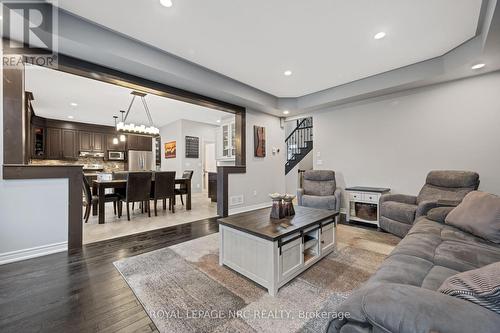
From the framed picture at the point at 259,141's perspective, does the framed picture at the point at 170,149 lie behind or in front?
behind

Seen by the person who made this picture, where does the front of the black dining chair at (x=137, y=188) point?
facing away from the viewer and to the left of the viewer

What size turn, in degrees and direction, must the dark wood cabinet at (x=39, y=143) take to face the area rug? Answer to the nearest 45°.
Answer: approximately 45° to its right

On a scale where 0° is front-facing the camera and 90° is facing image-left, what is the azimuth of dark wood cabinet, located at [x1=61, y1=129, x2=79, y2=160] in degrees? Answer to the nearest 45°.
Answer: approximately 0°

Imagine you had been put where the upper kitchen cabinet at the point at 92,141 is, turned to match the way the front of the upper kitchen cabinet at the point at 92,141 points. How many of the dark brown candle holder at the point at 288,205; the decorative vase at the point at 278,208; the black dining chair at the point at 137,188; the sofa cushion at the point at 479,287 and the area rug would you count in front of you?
5

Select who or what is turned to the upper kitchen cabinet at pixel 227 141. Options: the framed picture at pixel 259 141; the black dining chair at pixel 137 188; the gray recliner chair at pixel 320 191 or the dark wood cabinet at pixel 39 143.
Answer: the dark wood cabinet

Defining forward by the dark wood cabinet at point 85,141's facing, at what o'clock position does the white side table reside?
The white side table is roughly at 11 o'clock from the dark wood cabinet.

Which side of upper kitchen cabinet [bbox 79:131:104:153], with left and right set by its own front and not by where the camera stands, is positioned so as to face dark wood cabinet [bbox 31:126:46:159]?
right

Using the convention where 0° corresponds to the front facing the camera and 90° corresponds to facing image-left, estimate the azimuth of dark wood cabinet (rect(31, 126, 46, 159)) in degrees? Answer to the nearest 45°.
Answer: approximately 315°

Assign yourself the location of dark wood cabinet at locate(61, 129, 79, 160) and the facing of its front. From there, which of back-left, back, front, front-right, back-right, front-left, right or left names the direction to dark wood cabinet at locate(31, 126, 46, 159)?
right
